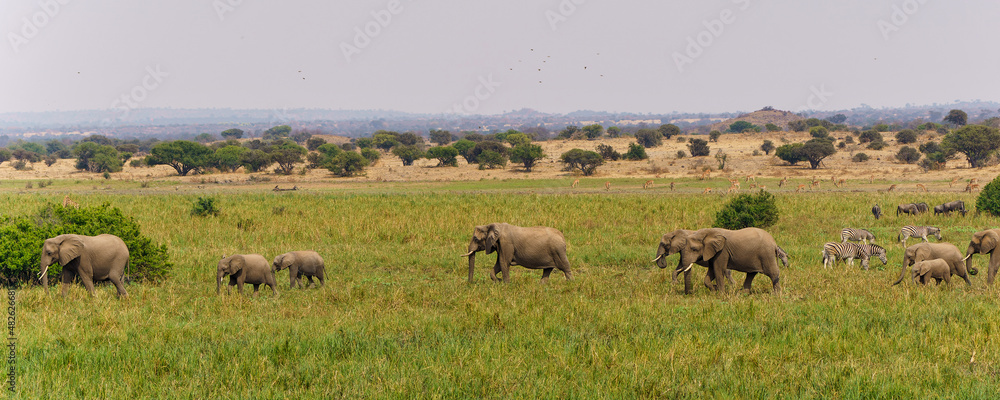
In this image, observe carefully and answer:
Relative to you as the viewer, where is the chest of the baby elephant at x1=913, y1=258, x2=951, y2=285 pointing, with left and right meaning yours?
facing to the left of the viewer

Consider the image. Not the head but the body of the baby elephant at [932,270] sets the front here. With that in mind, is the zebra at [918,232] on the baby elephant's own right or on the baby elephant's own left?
on the baby elephant's own right

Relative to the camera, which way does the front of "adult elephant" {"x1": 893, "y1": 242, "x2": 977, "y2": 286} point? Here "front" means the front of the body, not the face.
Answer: to the viewer's left

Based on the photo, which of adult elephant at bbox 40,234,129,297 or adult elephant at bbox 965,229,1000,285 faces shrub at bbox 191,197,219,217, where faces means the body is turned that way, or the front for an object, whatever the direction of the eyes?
adult elephant at bbox 965,229,1000,285

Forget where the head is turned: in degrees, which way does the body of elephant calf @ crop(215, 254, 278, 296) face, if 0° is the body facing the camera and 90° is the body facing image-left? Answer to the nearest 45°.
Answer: approximately 90°

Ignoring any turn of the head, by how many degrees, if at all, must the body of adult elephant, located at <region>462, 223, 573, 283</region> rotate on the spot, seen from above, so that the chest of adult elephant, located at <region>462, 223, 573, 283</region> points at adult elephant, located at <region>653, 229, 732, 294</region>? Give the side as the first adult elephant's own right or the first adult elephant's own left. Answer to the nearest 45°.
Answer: approximately 135° to the first adult elephant's own left

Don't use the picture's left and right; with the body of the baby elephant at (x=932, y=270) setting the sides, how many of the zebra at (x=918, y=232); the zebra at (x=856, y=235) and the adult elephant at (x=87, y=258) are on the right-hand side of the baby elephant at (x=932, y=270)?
2

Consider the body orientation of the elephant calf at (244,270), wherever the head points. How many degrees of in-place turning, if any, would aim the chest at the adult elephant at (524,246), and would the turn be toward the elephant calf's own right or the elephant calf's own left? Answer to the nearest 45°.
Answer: approximately 180°

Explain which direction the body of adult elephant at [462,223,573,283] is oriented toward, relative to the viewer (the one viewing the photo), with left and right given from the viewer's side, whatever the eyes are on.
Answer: facing to the left of the viewer

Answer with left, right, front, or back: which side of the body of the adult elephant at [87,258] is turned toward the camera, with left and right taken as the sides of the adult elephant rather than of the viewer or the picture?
left

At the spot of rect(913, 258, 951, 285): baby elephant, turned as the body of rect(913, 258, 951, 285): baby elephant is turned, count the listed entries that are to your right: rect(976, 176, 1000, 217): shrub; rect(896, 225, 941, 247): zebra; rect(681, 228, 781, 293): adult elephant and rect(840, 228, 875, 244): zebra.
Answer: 3

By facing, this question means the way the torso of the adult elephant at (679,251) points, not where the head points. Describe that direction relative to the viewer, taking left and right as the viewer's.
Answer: facing to the left of the viewer

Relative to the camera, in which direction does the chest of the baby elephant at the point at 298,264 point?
to the viewer's left

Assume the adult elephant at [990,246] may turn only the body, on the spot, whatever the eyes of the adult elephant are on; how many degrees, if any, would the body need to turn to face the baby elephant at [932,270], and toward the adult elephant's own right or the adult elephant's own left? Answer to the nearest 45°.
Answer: approximately 45° to the adult elephant's own left

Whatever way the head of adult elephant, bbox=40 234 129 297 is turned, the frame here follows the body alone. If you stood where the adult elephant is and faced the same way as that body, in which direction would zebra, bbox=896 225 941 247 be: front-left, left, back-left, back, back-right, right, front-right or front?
back

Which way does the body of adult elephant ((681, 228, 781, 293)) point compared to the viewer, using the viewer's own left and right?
facing to the left of the viewer

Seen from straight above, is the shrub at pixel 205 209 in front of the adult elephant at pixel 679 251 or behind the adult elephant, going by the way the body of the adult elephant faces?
in front
